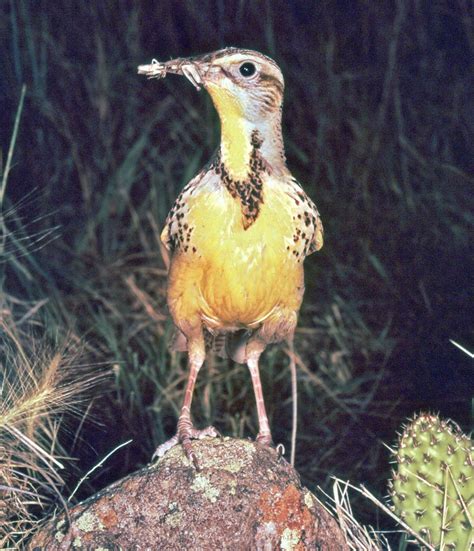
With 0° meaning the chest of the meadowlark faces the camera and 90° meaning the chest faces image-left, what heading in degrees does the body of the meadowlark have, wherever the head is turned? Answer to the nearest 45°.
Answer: approximately 0°
